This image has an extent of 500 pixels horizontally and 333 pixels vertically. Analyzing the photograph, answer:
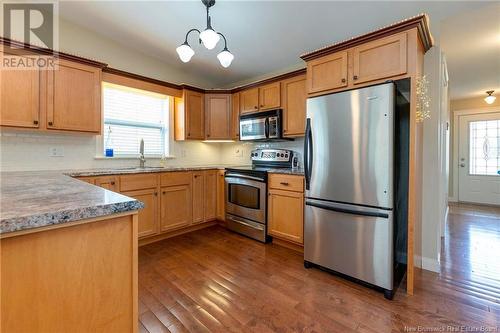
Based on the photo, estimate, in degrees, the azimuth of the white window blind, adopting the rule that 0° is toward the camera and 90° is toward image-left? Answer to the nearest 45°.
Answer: approximately 315°

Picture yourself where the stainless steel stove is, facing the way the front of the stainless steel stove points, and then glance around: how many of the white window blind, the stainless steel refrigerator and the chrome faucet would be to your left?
1

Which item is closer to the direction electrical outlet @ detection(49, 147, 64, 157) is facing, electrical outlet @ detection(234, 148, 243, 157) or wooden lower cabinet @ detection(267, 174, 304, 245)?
the wooden lower cabinet

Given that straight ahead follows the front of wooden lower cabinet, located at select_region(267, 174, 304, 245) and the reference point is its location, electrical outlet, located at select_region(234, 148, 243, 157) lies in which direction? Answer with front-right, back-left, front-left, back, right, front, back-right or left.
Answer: right

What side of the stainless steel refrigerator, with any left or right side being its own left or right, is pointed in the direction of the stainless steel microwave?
right

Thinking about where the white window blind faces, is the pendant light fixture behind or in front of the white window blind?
in front

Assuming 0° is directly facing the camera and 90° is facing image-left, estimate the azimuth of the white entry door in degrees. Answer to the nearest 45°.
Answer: approximately 0°

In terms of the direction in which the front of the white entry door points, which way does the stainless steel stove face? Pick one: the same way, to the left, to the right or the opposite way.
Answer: the same way

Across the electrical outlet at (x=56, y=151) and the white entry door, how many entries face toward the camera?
2

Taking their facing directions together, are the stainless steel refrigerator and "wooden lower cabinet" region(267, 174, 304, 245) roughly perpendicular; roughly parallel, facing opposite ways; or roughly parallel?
roughly parallel

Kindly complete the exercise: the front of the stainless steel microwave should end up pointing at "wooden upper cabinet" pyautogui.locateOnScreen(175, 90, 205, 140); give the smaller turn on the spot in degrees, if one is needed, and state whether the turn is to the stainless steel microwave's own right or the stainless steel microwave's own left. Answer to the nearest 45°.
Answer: approximately 45° to the stainless steel microwave's own right

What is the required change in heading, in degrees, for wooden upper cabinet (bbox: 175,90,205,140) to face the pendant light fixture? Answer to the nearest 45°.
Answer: approximately 45° to its right

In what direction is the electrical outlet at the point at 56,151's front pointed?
toward the camera

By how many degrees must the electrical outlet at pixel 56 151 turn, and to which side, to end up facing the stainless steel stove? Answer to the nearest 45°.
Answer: approximately 45° to its left

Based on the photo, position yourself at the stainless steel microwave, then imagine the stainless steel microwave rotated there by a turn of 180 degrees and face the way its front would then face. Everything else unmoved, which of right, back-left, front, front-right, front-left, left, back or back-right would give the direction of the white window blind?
back-left

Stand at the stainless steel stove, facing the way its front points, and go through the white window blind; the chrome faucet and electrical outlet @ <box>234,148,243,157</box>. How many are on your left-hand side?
0
